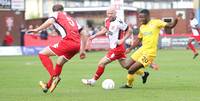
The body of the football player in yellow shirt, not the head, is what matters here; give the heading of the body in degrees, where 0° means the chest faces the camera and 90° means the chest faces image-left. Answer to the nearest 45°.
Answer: approximately 45°

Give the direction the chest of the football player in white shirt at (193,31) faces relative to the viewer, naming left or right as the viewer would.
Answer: facing the viewer and to the left of the viewer

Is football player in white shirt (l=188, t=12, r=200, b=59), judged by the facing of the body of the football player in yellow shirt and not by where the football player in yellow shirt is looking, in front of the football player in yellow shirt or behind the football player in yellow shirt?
behind

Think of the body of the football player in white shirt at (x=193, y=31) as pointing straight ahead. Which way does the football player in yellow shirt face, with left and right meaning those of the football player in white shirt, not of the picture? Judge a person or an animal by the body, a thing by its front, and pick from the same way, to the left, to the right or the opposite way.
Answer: the same way

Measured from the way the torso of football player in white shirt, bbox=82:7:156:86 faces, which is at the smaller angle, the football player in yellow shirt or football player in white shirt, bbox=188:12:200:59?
the football player in yellow shirt

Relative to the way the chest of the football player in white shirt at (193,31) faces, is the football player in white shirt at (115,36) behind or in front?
in front

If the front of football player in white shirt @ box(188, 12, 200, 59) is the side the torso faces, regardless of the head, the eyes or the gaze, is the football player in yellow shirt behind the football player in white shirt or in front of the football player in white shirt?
in front
